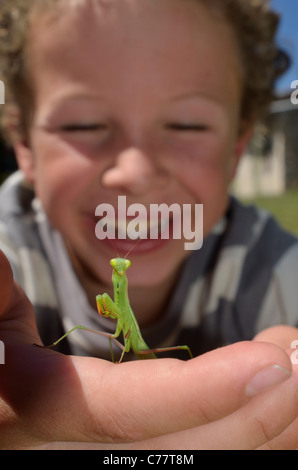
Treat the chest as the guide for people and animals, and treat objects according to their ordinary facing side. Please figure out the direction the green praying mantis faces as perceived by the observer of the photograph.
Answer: facing the viewer and to the left of the viewer

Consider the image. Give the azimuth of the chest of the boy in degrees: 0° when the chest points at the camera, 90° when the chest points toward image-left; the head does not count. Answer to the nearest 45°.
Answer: approximately 0°
